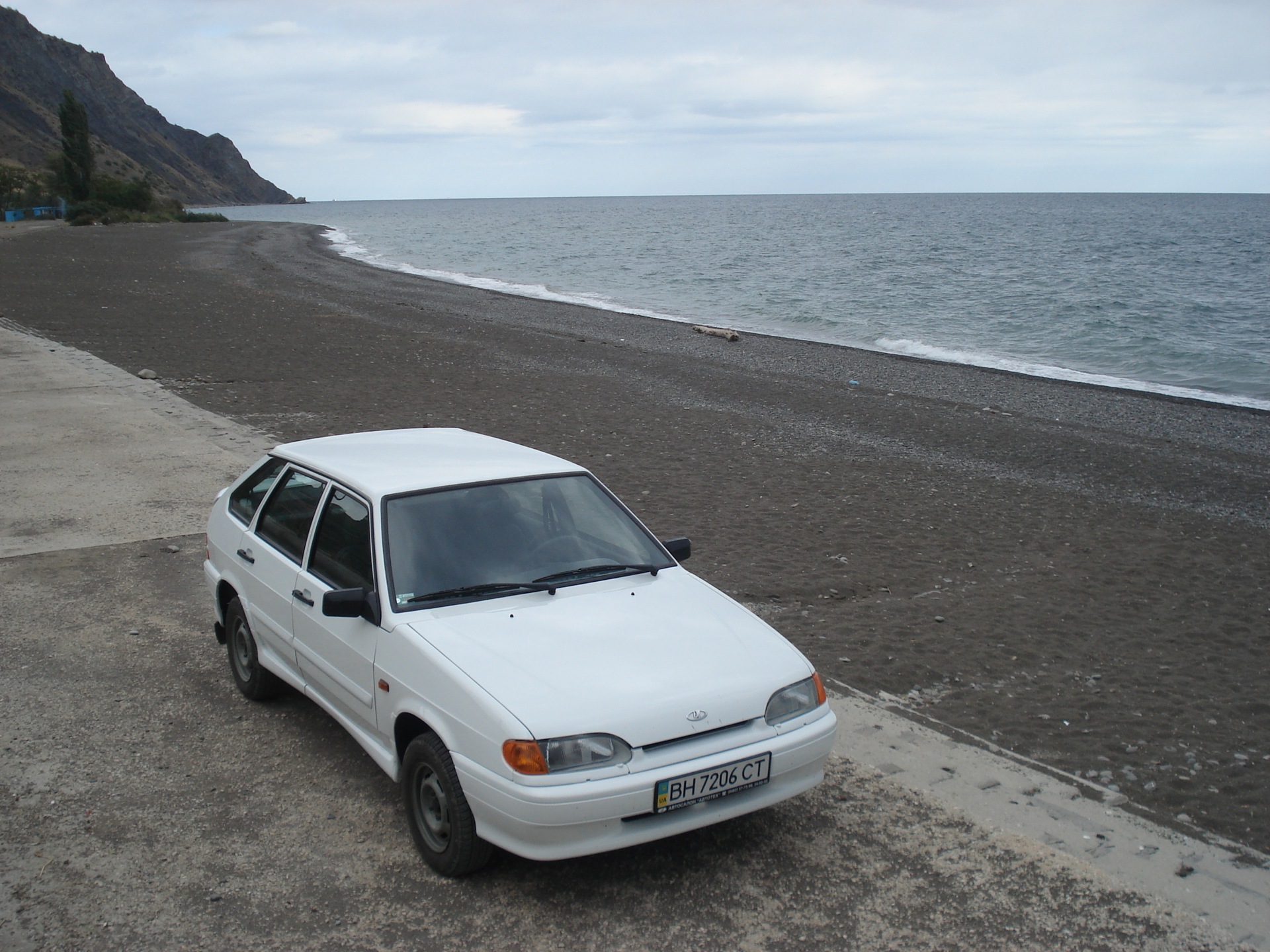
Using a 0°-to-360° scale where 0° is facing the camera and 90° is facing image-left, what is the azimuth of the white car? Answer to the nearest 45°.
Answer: approximately 315°
